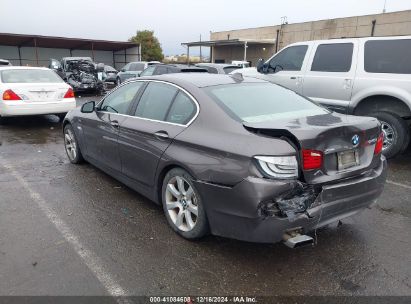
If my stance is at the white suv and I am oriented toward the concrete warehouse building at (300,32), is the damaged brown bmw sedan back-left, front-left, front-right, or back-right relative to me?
back-left

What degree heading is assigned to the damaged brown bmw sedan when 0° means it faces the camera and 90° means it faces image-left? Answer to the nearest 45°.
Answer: approximately 135°

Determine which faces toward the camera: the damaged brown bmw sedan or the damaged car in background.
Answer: the damaged car in background

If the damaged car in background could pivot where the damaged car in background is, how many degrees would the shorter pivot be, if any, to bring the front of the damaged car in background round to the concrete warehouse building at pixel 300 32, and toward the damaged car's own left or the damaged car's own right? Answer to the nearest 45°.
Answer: approximately 135° to the damaged car's own left

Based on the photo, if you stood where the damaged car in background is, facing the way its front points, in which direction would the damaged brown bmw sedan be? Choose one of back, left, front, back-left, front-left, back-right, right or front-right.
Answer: front

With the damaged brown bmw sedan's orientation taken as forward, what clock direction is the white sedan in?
The white sedan is roughly at 12 o'clock from the damaged brown bmw sedan.

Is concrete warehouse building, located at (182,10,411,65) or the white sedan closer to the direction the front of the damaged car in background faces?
the white sedan

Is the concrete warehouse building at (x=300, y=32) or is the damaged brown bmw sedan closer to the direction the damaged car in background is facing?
the damaged brown bmw sedan

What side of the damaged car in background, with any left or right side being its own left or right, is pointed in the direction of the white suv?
front

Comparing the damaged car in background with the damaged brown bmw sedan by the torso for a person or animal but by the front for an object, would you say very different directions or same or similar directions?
very different directions

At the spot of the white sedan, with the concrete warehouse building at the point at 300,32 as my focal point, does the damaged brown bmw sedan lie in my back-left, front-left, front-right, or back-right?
back-right

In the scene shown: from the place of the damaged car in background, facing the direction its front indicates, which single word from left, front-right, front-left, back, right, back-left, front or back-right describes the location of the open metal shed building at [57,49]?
back

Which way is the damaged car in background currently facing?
toward the camera

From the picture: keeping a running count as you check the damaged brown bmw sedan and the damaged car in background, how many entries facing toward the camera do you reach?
1
